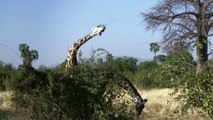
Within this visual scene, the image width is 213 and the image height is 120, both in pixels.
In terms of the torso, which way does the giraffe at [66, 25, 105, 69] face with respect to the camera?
to the viewer's right
